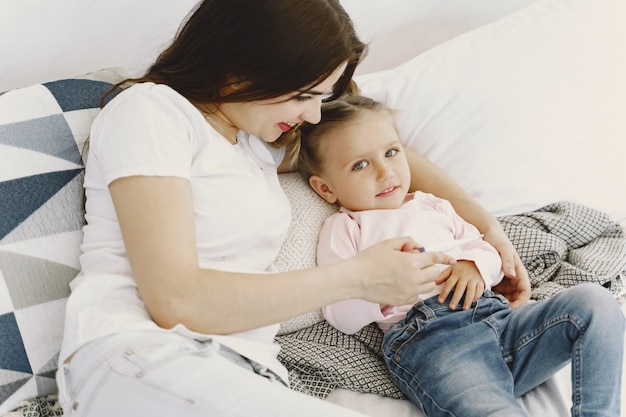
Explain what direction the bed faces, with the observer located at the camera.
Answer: facing the viewer

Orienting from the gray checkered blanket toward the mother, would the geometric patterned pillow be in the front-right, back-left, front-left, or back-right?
front-right
